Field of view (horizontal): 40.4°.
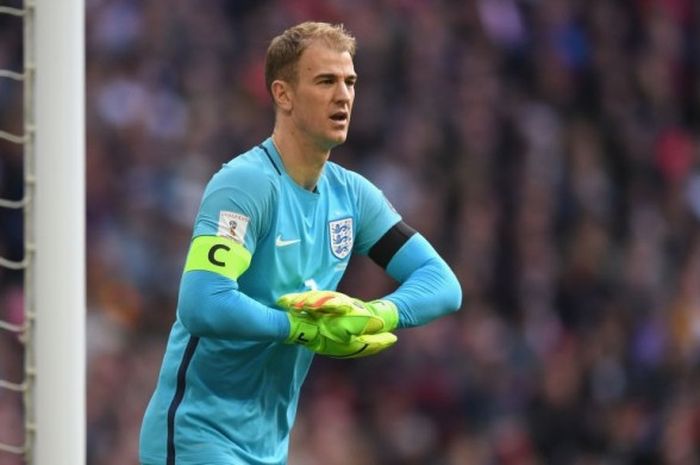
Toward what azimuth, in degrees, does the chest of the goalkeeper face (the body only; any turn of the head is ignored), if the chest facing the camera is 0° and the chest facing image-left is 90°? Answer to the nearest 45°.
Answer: approximately 315°

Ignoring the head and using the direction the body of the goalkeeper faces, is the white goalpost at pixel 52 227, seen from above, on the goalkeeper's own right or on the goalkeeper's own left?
on the goalkeeper's own right
